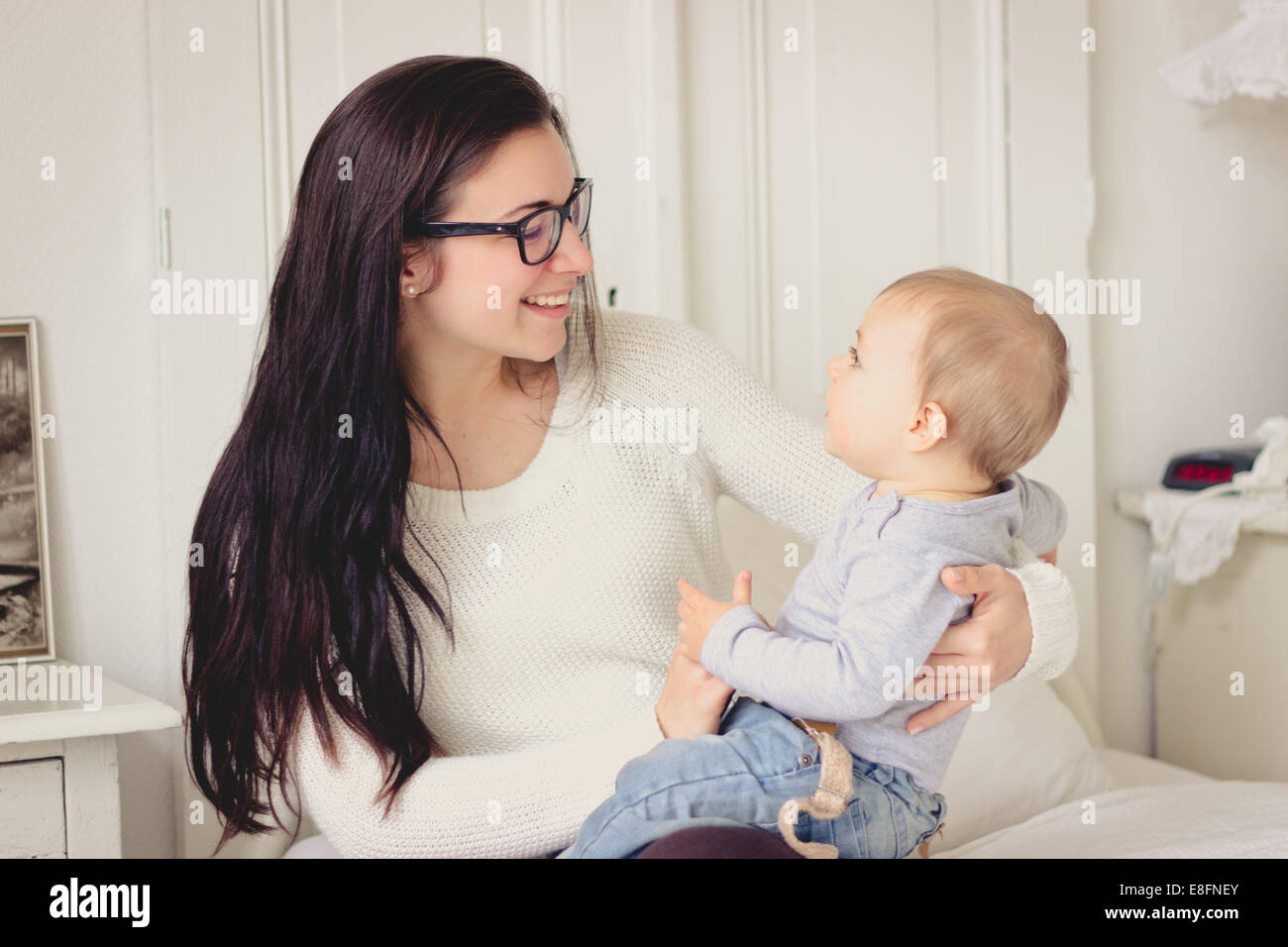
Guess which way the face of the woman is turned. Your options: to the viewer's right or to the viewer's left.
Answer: to the viewer's right

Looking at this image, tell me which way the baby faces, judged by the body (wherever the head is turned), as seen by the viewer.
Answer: to the viewer's left

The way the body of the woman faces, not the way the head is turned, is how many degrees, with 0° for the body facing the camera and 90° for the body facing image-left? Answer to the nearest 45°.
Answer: approximately 315°

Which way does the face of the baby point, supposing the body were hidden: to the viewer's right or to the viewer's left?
to the viewer's left

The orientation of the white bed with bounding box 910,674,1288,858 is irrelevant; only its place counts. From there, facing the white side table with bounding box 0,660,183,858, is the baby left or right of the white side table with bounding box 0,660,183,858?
left

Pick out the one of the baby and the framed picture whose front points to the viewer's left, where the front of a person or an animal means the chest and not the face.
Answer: the baby

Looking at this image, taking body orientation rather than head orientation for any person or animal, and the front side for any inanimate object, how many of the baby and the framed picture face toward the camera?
1

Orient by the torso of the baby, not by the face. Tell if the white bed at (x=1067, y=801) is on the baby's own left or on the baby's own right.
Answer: on the baby's own right

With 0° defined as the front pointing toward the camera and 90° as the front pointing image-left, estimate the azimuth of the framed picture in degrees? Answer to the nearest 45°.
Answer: approximately 0°

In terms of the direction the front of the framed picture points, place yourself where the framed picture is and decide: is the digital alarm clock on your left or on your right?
on your left
